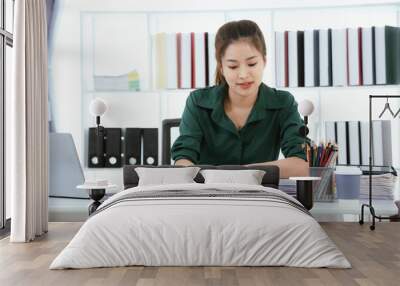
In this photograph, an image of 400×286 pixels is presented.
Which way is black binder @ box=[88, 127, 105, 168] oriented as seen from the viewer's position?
toward the camera

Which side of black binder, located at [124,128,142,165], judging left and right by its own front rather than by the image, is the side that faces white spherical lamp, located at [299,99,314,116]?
left

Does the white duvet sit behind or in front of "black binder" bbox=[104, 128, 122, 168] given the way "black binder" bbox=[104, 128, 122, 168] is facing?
in front

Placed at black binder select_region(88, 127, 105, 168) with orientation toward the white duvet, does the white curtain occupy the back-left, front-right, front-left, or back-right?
front-right

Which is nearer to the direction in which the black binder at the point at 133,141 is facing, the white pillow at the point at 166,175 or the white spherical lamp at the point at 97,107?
the white pillow

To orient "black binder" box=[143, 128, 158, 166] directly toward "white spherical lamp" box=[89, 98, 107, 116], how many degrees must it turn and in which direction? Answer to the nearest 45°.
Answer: approximately 90° to its right

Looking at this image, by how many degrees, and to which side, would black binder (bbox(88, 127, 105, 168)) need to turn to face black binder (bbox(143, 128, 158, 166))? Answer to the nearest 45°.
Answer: approximately 90° to its left
